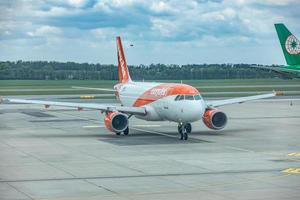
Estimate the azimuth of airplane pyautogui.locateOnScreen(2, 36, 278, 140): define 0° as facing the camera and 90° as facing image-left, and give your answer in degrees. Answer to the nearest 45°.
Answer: approximately 315°
